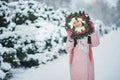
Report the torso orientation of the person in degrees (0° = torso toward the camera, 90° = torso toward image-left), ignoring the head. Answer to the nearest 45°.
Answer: approximately 0°

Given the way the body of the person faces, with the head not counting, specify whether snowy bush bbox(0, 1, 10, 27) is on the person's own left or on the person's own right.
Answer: on the person's own right

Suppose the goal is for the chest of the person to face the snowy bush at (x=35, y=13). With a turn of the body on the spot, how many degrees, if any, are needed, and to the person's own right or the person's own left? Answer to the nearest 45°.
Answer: approximately 135° to the person's own right
